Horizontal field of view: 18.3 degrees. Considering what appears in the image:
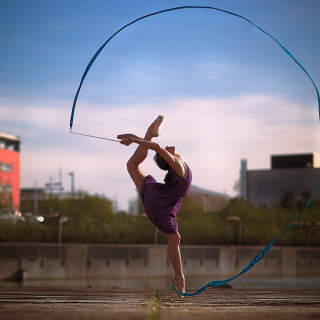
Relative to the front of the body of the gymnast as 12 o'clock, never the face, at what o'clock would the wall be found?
The wall is roughly at 9 o'clock from the gymnast.

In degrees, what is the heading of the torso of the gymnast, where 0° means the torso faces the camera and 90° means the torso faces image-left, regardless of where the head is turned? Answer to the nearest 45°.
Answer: approximately 270°
